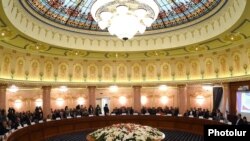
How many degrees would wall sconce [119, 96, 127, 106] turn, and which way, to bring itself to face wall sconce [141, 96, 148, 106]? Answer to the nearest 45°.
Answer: approximately 90° to its left

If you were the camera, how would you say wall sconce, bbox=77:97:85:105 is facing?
facing the viewer

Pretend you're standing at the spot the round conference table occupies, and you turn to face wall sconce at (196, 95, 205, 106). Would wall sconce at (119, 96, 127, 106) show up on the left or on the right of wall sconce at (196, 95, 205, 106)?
left

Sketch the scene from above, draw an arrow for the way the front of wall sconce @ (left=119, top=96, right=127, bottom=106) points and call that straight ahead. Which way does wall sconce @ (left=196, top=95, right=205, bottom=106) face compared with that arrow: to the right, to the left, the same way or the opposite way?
the same way

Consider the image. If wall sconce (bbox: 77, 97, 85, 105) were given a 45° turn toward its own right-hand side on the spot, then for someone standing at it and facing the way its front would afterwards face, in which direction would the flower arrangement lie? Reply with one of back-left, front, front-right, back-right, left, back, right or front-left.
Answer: front-left

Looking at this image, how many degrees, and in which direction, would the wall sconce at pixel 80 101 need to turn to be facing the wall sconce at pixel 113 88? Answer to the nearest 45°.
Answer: approximately 90° to its left

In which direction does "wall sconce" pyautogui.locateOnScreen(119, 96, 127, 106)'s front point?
toward the camera

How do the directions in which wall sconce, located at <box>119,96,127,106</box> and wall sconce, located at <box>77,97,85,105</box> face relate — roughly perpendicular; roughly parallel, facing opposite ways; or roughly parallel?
roughly parallel

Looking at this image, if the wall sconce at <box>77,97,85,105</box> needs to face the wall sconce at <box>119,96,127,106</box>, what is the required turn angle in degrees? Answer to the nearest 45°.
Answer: approximately 90° to its left

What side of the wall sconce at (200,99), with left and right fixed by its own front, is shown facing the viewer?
front
